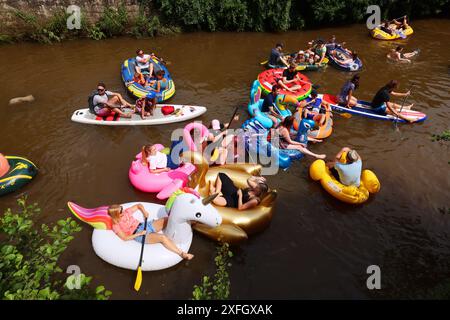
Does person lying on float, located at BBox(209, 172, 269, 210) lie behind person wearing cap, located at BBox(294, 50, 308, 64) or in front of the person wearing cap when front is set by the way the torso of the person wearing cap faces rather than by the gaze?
in front

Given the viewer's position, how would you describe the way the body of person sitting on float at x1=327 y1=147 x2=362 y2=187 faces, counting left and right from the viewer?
facing away from the viewer and to the left of the viewer

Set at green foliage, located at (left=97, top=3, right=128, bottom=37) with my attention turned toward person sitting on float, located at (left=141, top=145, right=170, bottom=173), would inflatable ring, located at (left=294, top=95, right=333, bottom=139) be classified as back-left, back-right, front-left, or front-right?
front-left

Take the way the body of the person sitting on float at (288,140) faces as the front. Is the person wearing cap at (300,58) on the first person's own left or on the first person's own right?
on the first person's own left

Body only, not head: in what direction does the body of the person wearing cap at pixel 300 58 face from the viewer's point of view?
toward the camera

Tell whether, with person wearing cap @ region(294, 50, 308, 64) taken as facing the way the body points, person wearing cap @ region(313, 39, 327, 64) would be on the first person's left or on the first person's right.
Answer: on the first person's left

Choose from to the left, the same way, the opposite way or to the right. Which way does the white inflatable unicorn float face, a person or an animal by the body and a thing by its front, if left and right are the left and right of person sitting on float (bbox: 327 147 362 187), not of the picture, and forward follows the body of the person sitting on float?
to the right

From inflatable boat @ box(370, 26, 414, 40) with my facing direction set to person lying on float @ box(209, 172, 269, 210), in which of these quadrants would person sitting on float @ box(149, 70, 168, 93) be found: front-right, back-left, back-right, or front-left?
front-right

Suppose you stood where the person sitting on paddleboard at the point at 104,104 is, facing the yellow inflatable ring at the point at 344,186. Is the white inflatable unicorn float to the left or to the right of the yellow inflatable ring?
right

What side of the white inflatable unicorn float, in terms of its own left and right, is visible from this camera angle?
right

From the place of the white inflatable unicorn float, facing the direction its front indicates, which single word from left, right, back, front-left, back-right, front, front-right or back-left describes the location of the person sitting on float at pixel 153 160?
left
